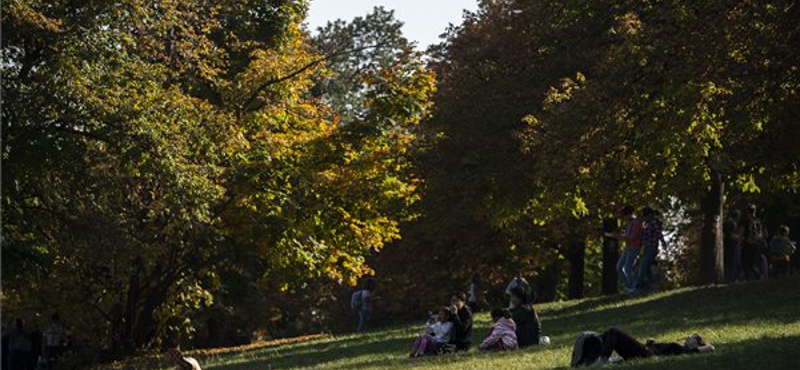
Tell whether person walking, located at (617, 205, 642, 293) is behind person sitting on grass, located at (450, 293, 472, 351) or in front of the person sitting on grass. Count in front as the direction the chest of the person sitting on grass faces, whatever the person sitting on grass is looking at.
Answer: behind

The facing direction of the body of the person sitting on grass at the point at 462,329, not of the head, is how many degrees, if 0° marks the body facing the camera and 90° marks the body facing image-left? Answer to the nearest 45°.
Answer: approximately 45°

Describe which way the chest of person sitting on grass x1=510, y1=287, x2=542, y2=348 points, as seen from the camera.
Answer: to the viewer's left

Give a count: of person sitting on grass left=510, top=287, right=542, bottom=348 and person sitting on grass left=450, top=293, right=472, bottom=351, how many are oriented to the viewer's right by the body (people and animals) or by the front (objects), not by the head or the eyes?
0

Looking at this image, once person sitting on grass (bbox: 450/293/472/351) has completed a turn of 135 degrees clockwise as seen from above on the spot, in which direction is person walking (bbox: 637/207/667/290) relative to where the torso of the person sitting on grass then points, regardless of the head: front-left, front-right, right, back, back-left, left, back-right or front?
front-right

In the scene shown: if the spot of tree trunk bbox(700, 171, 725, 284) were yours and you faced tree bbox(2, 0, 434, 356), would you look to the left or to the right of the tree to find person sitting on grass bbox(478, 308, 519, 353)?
left

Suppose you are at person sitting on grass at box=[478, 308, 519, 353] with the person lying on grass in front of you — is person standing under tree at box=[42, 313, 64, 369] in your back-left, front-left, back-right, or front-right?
back-right
